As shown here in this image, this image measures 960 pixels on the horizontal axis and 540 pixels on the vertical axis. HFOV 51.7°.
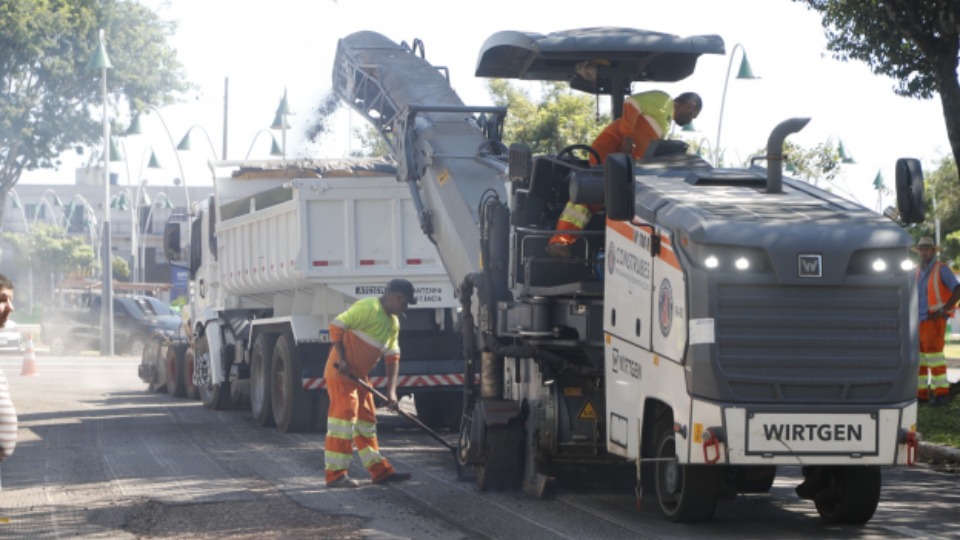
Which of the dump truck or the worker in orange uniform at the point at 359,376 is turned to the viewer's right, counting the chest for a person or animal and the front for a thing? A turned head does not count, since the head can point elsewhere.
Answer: the worker in orange uniform

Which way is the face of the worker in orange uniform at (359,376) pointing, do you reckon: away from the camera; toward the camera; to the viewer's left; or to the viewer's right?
to the viewer's right

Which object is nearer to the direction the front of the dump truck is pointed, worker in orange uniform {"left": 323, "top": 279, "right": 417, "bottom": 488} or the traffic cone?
the traffic cone
